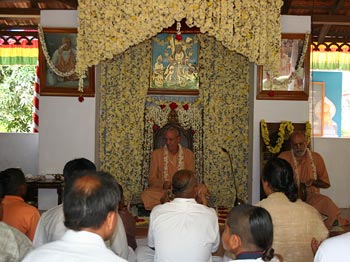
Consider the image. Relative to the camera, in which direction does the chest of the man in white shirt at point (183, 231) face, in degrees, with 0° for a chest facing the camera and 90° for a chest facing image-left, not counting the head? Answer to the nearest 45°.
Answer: approximately 180°

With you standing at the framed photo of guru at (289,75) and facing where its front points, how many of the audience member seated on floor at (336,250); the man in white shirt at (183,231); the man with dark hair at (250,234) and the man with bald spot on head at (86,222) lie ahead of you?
4

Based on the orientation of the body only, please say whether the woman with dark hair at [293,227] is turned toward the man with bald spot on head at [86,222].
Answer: no

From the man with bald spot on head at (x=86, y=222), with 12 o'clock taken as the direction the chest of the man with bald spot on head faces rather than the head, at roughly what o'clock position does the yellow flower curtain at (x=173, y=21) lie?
The yellow flower curtain is roughly at 11 o'clock from the man with bald spot on head.

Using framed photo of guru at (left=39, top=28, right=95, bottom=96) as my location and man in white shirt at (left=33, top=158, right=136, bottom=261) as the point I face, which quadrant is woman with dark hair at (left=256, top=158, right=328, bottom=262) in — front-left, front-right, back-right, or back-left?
front-left

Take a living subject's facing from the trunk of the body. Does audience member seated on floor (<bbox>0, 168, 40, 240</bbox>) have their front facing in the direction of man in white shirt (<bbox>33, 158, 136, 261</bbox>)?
no

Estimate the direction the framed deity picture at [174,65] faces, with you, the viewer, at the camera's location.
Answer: facing the viewer

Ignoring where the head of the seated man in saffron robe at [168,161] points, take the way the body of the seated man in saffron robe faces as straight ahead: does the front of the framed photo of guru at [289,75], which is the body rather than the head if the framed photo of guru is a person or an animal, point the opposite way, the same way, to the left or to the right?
the same way

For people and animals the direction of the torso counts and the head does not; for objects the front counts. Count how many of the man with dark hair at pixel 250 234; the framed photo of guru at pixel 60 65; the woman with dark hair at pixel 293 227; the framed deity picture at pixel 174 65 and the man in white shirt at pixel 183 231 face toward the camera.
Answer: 2

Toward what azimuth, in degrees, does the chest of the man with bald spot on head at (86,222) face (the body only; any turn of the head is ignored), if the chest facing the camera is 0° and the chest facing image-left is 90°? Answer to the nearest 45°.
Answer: approximately 225°

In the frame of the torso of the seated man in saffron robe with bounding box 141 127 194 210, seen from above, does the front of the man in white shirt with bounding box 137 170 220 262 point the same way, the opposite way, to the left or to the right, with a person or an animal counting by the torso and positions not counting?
the opposite way

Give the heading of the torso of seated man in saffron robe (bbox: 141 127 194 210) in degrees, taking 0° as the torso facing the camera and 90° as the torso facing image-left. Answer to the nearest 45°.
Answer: approximately 0°

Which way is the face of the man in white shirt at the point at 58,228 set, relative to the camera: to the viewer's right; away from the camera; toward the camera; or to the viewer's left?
away from the camera

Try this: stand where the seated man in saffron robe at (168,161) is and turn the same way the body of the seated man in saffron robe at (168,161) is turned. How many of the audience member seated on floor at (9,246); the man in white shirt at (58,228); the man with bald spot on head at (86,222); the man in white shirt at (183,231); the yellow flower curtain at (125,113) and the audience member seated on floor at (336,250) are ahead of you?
5
